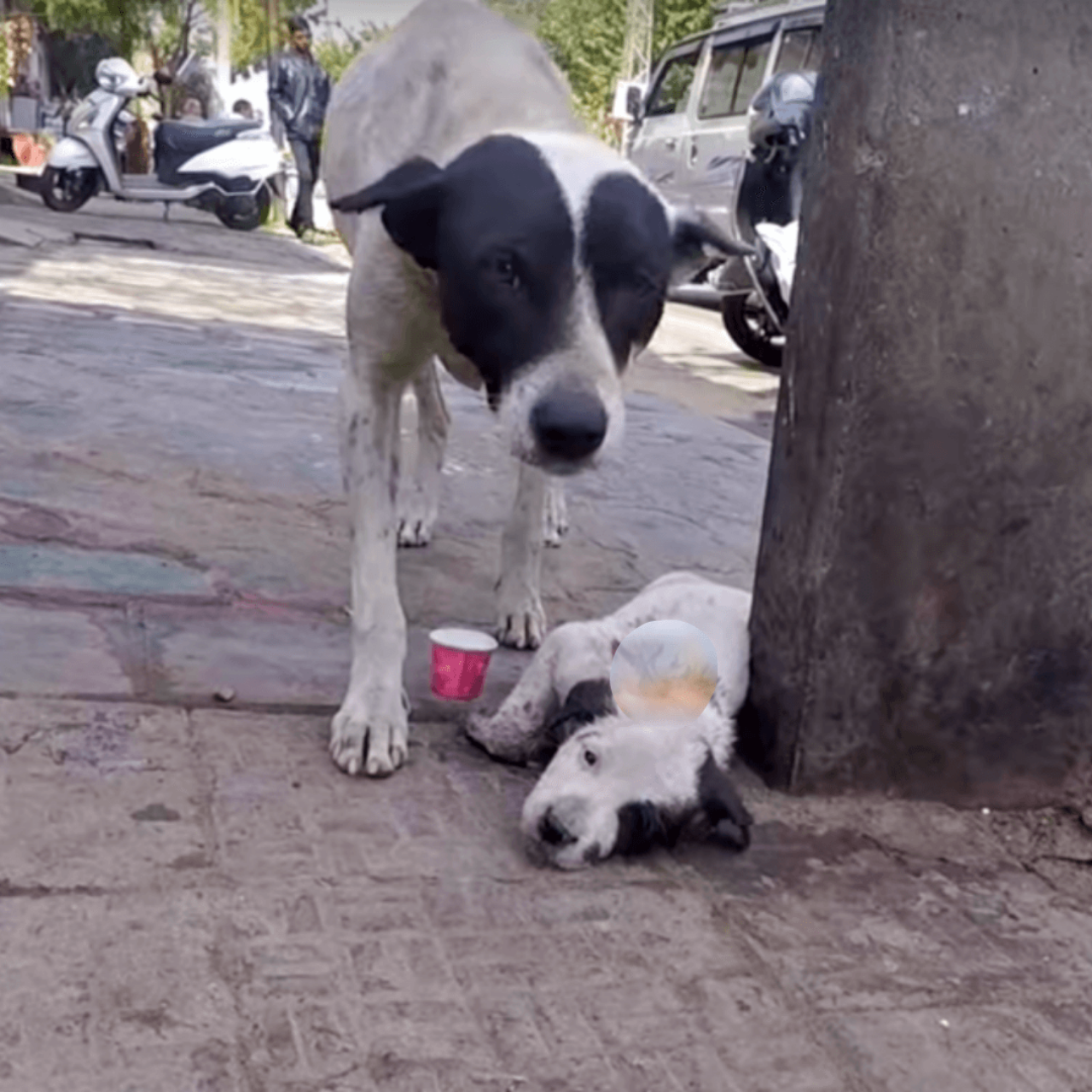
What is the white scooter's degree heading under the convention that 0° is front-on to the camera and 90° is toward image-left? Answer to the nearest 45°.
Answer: approximately 90°

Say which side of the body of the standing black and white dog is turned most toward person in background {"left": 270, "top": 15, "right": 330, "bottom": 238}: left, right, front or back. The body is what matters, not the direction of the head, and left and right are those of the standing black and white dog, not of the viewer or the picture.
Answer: back

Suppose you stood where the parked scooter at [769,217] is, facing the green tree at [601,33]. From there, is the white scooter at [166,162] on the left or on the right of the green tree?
left

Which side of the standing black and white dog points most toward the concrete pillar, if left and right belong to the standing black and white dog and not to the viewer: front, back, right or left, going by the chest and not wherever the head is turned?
left

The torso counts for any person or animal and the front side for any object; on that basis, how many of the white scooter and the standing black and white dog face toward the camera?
1

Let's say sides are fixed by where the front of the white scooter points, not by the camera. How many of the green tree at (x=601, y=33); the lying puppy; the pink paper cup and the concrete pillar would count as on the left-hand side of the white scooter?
3

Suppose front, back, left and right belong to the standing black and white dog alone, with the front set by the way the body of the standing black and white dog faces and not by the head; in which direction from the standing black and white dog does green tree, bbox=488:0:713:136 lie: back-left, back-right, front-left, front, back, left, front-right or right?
back

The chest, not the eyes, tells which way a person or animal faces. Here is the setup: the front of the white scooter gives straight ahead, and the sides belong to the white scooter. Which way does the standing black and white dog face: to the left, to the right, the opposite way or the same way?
to the left
